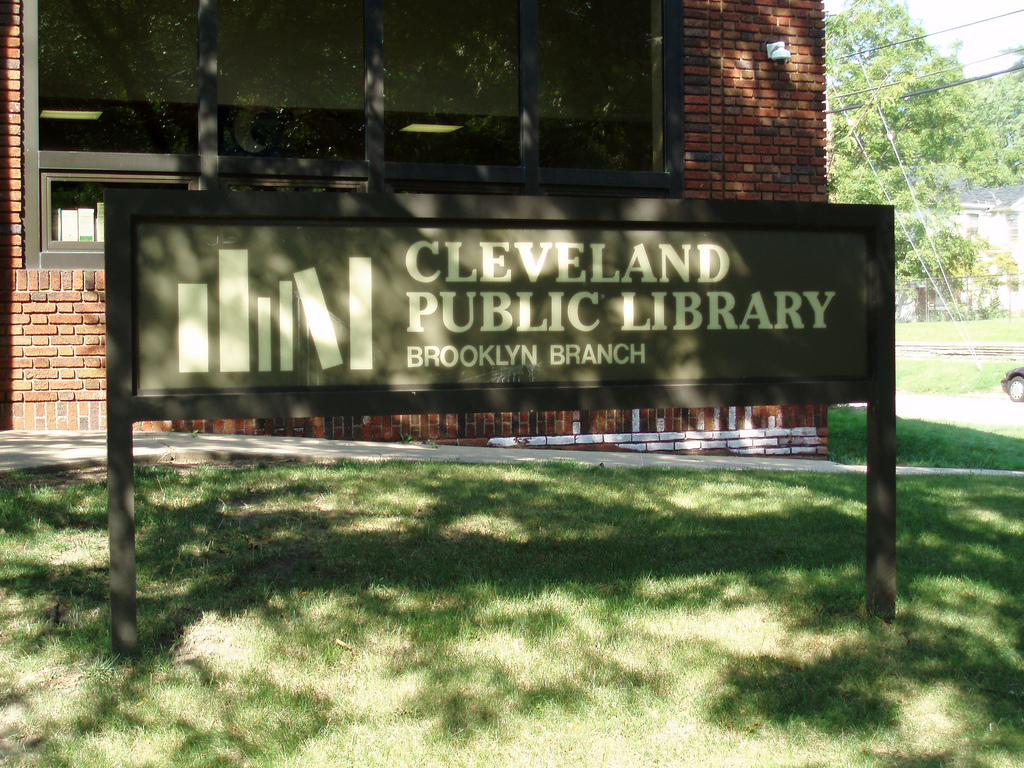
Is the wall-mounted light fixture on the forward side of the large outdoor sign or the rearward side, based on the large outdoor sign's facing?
on the rearward side

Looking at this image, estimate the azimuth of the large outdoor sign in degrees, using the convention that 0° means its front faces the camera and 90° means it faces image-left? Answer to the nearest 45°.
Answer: approximately 0°

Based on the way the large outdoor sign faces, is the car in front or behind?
behind
